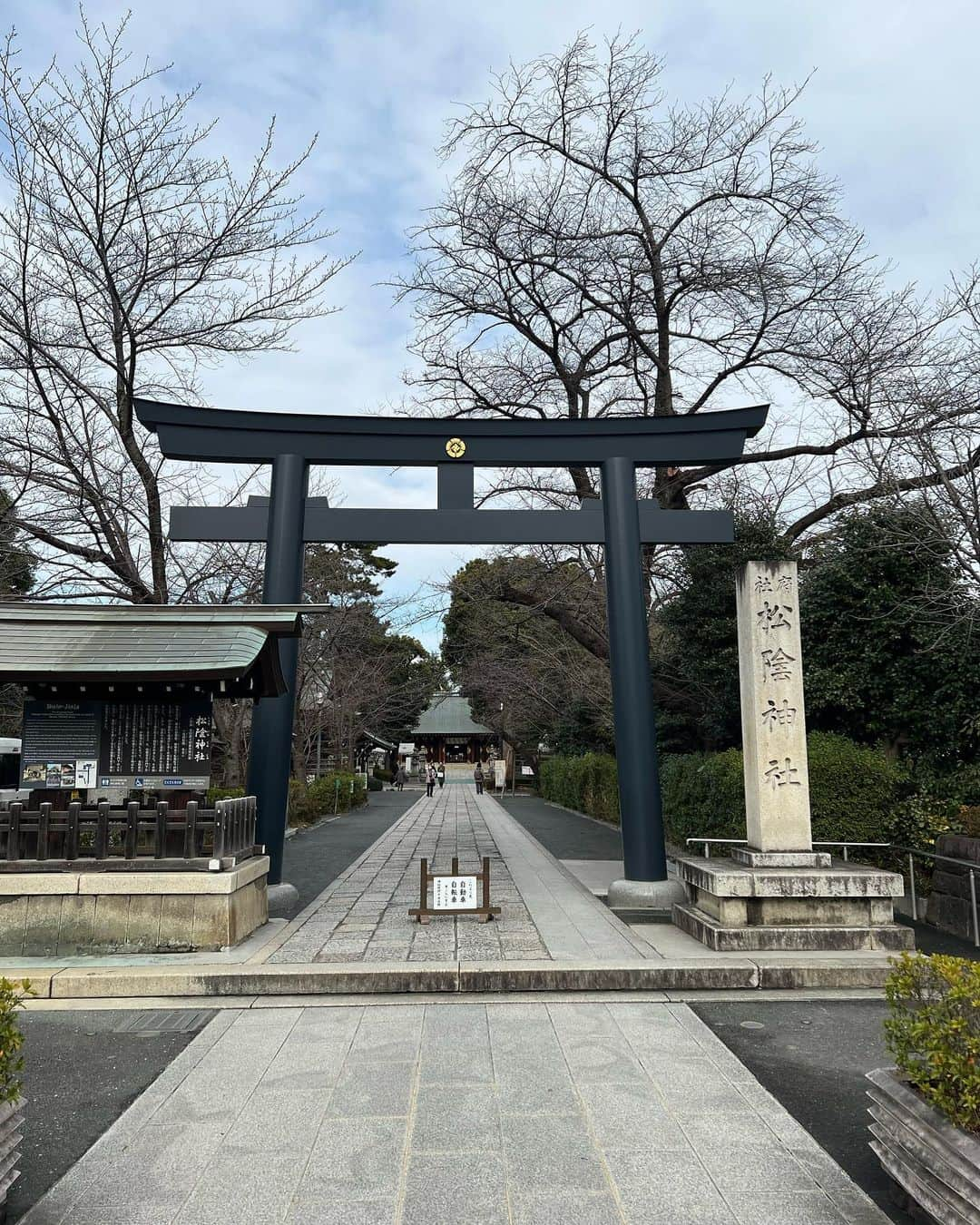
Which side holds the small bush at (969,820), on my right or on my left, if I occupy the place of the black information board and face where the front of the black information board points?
on my left

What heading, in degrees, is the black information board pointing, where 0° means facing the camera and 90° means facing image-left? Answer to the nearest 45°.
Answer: approximately 0°

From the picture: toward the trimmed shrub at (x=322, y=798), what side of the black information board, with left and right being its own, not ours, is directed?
back

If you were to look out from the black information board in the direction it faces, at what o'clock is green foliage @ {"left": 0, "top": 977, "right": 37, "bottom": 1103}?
The green foliage is roughly at 12 o'clock from the black information board.

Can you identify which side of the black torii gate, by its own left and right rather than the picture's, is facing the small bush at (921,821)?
left

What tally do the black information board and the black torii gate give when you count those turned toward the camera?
2
